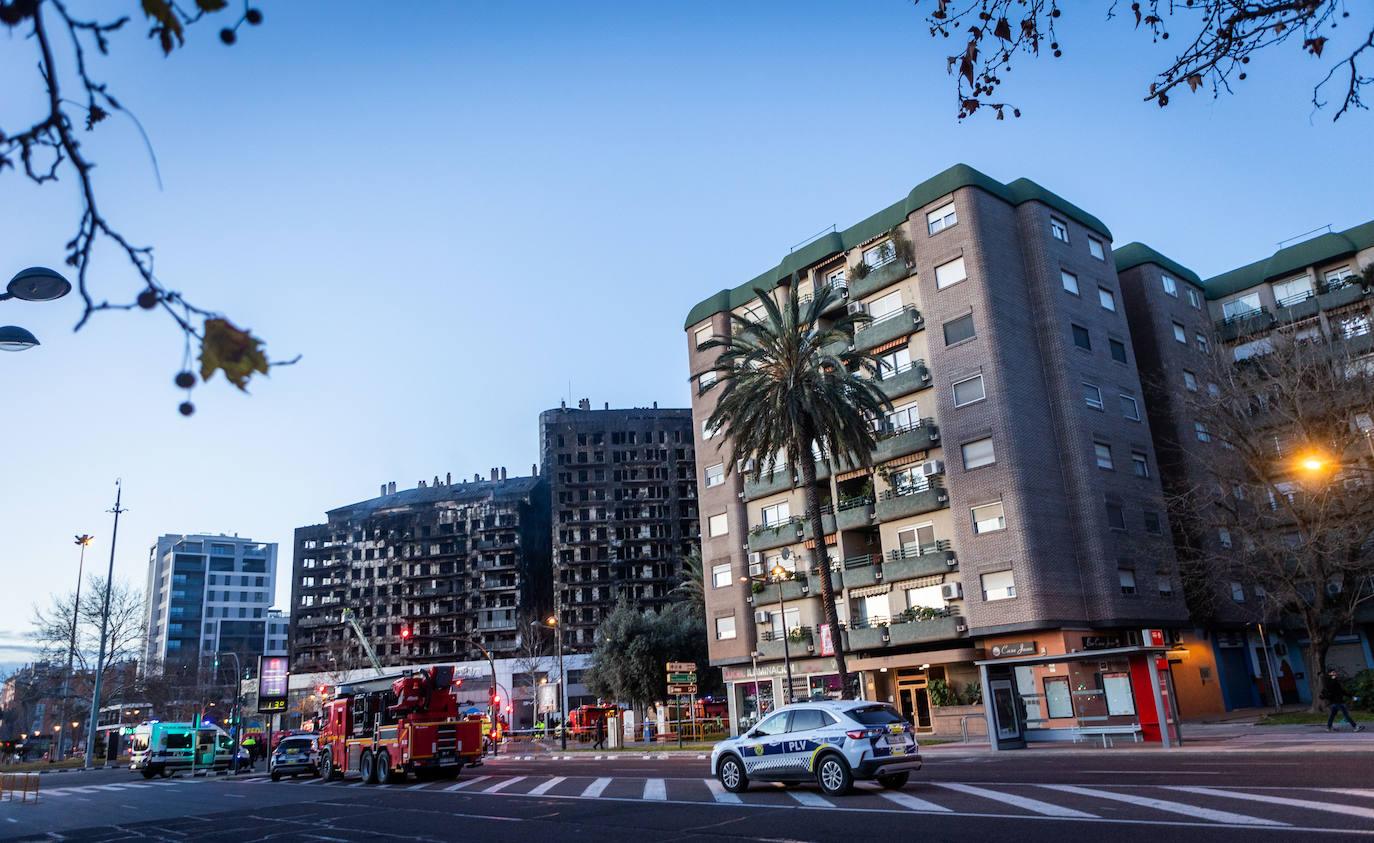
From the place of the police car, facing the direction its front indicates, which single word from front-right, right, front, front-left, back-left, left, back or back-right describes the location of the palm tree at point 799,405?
front-right

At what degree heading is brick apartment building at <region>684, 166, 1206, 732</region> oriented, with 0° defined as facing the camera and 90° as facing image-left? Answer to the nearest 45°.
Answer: approximately 45°

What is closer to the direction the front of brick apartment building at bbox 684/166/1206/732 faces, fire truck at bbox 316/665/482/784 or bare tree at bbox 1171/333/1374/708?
the fire truck

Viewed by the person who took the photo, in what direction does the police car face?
facing away from the viewer and to the left of the viewer

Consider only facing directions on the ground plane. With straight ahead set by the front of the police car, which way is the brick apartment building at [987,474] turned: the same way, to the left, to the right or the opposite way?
to the left

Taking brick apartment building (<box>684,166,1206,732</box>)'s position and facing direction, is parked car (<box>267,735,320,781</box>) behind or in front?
in front

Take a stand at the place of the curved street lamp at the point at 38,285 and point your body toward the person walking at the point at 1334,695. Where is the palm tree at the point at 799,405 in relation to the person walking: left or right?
left

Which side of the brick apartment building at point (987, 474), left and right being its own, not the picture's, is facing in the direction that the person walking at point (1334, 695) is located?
left

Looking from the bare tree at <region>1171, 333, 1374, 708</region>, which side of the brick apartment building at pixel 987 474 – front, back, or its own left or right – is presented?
left
